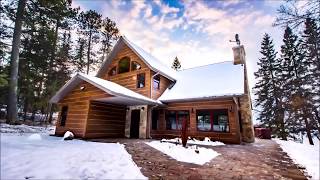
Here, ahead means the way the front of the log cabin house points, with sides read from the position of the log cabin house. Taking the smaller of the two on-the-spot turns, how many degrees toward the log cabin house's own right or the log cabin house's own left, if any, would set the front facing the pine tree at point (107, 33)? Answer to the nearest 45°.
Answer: approximately 135° to the log cabin house's own right

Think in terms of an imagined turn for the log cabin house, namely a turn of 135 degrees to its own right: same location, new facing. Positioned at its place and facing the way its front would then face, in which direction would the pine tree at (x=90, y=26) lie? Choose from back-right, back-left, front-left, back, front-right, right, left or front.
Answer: front

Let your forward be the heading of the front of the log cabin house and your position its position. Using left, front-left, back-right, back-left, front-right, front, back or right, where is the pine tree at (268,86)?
back-left

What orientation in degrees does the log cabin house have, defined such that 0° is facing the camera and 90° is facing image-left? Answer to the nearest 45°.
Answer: approximately 0°

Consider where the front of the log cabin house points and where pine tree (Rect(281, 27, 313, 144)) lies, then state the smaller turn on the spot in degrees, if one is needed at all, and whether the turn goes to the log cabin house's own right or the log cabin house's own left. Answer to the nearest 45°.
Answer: approximately 90° to the log cabin house's own left

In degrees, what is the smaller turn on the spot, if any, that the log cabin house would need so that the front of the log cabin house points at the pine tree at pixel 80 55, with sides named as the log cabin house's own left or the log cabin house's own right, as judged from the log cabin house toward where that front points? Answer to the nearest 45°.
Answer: approximately 135° to the log cabin house's own right
